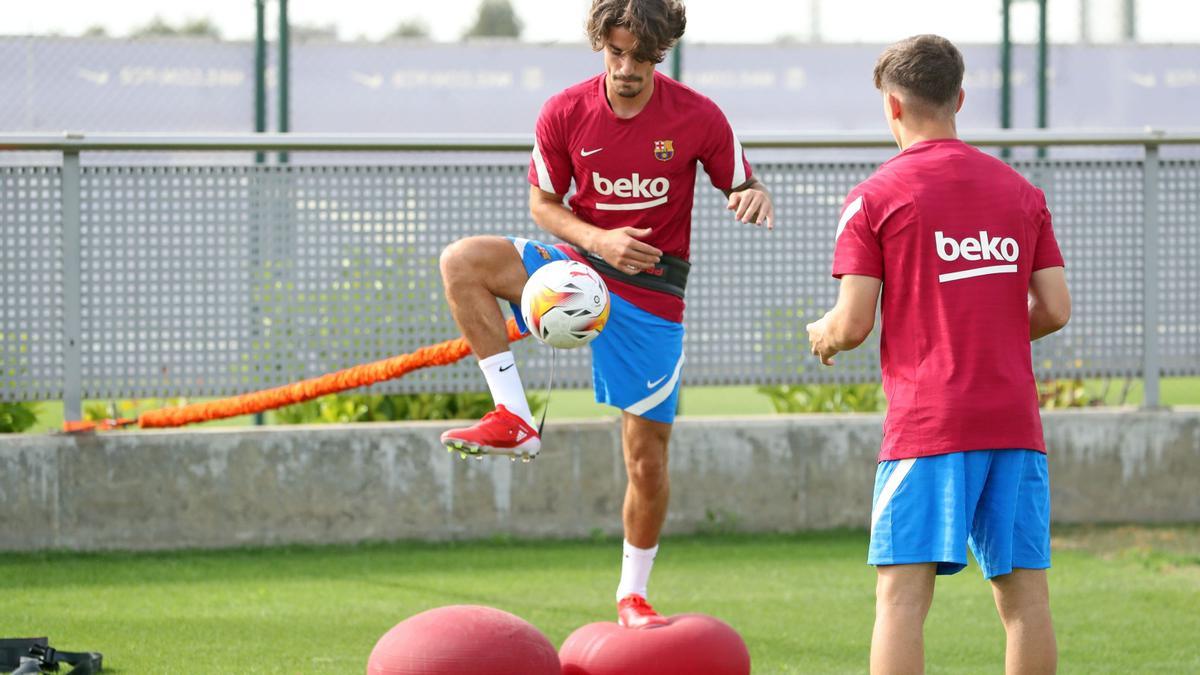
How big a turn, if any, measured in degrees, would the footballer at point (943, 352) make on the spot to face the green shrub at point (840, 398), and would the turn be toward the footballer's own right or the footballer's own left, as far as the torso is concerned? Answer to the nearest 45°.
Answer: approximately 45° to the footballer's own right

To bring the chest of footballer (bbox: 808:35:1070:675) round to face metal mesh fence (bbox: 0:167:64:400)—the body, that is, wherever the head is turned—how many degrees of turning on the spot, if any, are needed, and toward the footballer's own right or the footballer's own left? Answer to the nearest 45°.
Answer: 0° — they already face it

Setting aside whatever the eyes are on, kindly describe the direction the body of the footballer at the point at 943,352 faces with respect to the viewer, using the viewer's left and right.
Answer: facing away from the viewer and to the left of the viewer

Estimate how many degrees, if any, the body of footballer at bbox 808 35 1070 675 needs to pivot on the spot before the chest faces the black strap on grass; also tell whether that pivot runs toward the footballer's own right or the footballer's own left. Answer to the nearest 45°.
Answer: approximately 45° to the footballer's own left

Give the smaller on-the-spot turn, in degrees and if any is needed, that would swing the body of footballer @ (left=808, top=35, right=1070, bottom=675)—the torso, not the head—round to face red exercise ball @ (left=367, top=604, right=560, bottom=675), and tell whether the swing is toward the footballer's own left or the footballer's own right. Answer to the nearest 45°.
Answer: approximately 45° to the footballer's own left

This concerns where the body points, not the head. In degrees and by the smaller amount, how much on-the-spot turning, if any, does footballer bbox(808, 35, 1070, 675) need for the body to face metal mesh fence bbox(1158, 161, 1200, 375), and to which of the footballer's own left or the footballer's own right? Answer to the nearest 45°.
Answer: approximately 45° to the footballer's own right

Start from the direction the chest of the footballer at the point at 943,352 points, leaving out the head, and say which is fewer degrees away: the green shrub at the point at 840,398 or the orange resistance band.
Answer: the orange resistance band

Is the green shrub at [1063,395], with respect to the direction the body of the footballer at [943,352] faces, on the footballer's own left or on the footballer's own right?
on the footballer's own right
